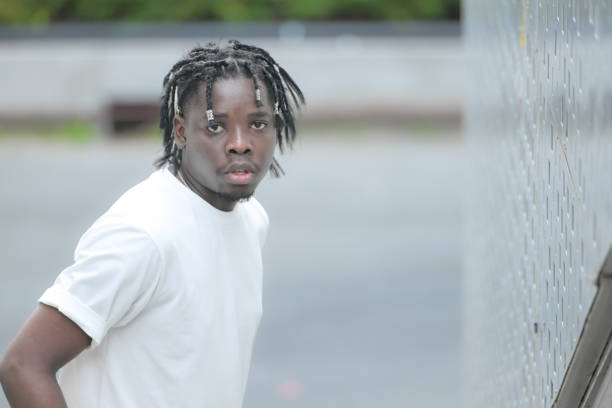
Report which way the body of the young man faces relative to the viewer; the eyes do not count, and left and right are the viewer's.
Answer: facing the viewer and to the right of the viewer
